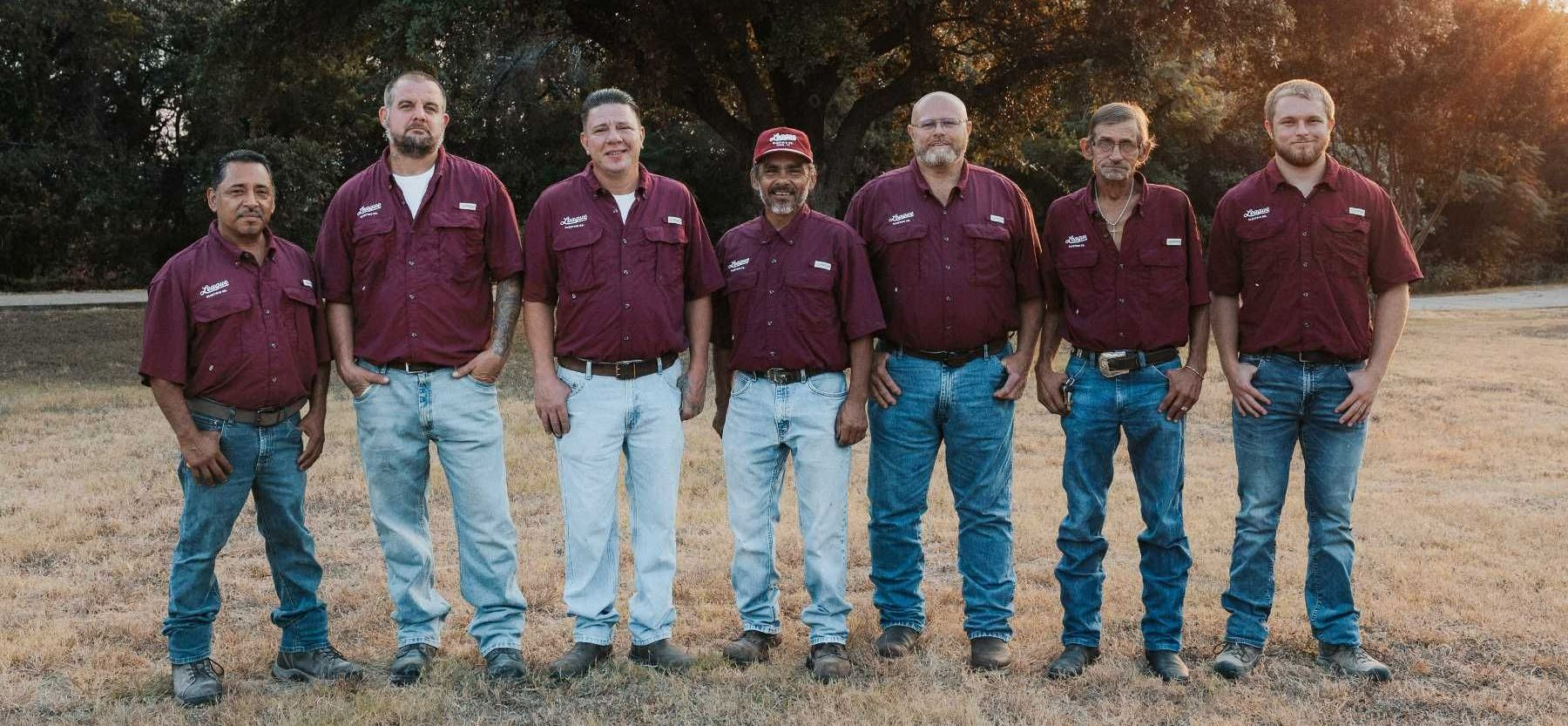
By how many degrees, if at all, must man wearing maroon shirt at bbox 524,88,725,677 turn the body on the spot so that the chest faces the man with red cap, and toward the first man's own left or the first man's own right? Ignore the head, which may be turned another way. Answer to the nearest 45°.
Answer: approximately 90° to the first man's own left

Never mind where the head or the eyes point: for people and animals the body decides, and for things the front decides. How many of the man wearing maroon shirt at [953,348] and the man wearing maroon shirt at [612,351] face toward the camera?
2

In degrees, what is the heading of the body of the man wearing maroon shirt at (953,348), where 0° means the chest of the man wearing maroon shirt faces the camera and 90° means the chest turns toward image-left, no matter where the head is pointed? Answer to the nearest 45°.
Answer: approximately 0°

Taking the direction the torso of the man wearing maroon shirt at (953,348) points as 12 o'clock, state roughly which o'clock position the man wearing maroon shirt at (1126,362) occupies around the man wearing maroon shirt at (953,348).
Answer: the man wearing maroon shirt at (1126,362) is roughly at 9 o'clock from the man wearing maroon shirt at (953,348).

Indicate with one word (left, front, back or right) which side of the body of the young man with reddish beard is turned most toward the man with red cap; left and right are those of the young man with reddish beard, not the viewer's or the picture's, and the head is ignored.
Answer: right

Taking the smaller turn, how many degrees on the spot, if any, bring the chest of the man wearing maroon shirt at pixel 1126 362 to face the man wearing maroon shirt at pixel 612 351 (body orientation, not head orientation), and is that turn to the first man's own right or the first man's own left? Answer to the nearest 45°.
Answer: approximately 90° to the first man's own right

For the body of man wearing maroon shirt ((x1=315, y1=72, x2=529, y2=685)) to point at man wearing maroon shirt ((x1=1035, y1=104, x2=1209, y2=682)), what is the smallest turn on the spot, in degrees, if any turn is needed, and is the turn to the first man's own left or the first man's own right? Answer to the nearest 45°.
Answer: approximately 90° to the first man's own left

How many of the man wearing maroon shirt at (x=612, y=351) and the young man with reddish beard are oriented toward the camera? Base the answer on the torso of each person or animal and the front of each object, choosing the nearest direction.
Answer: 2

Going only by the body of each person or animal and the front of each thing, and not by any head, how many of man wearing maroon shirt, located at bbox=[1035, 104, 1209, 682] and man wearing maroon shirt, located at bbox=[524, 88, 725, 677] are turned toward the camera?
2

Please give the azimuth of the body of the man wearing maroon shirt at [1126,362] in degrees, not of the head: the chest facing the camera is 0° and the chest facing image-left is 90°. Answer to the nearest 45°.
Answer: approximately 0°

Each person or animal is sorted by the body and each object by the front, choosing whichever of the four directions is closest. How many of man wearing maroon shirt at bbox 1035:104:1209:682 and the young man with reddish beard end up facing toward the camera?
2
